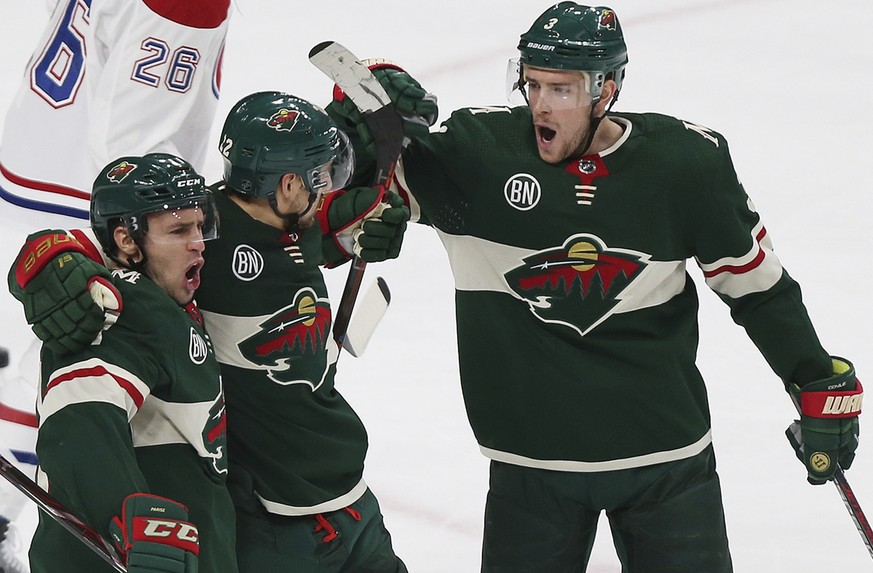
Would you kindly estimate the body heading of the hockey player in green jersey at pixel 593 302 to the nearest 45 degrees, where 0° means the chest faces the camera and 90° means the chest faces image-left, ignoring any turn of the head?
approximately 0°

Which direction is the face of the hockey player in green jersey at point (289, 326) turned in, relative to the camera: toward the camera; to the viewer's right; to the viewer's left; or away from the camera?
to the viewer's right

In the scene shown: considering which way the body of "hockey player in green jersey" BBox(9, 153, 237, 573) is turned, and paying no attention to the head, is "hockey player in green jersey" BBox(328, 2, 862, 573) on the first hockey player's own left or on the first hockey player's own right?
on the first hockey player's own left

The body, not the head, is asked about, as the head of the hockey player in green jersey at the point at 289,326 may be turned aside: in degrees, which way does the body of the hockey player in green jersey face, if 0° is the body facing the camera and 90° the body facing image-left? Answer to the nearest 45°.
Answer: approximately 315°

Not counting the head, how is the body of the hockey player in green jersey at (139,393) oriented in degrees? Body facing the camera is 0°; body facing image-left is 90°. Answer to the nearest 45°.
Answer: approximately 315°

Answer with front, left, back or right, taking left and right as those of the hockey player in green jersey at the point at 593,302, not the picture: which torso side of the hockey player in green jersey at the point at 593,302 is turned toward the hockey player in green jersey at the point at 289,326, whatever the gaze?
right

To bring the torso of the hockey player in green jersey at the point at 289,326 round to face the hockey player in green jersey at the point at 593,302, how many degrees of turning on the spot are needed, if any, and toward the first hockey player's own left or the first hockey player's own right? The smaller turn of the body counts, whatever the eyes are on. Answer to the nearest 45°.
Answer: approximately 45° to the first hockey player's own left
